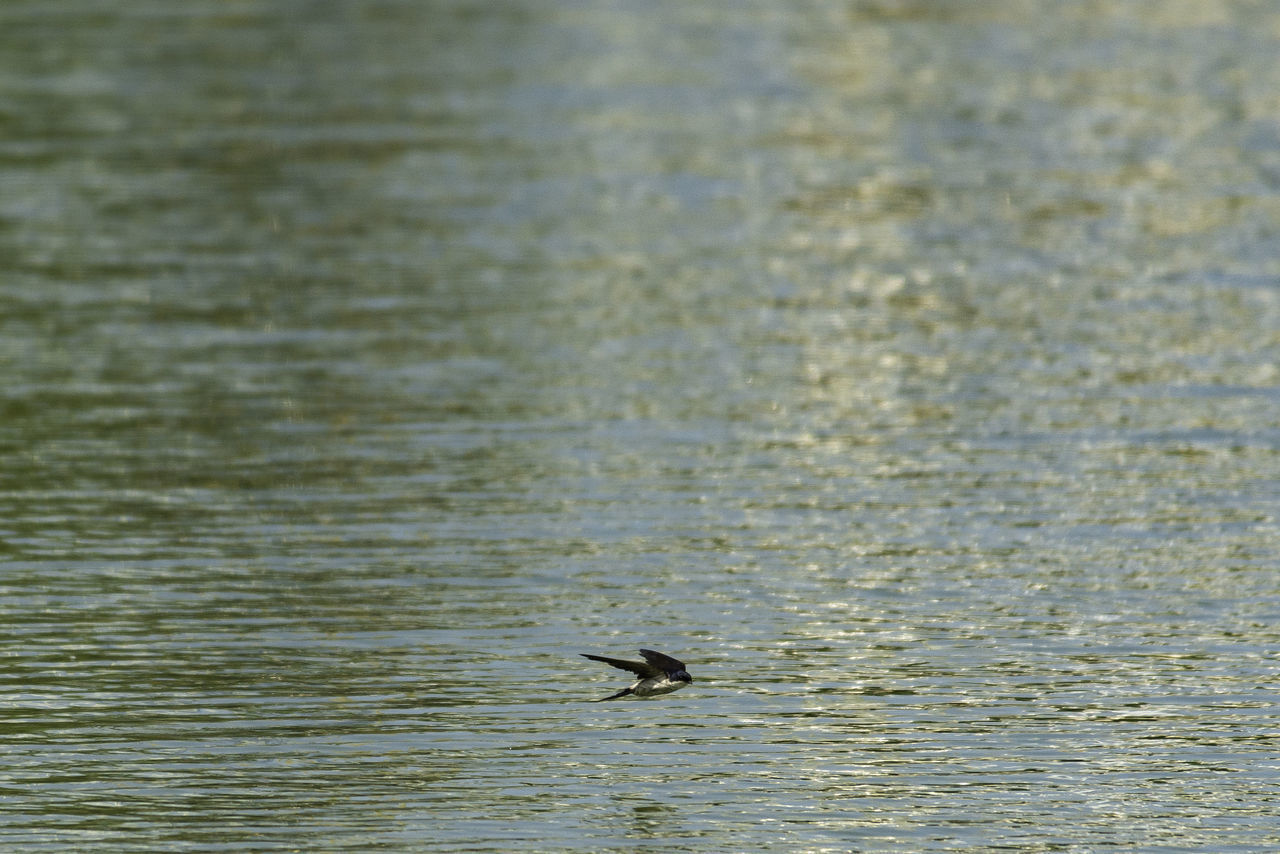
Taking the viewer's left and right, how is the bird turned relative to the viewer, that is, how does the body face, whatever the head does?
facing to the right of the viewer
